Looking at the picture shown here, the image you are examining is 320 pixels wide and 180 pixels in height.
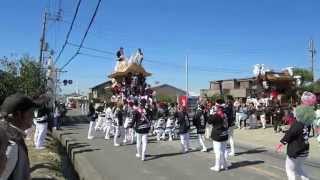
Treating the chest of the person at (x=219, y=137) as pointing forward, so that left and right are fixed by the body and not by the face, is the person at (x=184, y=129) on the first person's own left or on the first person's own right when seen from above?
on the first person's own right

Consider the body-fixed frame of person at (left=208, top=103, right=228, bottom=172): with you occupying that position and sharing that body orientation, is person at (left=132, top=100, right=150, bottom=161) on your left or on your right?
on your left

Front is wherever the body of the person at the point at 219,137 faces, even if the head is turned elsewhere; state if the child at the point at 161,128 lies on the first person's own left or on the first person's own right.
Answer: on the first person's own right

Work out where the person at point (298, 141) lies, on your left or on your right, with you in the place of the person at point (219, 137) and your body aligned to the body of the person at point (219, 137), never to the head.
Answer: on your left
